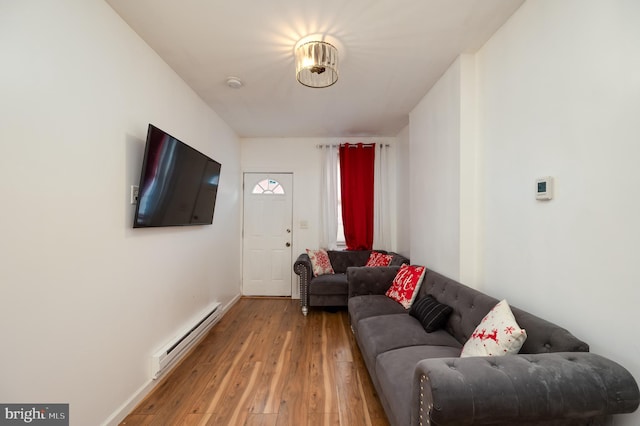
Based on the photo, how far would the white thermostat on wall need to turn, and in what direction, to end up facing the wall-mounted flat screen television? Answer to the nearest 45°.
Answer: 0° — it already faces it

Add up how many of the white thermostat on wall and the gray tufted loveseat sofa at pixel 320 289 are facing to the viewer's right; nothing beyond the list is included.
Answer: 0

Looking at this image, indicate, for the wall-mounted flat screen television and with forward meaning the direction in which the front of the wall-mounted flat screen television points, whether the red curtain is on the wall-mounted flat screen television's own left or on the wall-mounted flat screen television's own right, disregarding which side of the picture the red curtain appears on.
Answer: on the wall-mounted flat screen television's own left

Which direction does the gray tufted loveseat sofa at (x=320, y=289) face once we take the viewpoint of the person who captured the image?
facing the viewer

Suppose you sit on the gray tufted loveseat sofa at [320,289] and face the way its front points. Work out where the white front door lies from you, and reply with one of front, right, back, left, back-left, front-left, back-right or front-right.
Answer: back-right

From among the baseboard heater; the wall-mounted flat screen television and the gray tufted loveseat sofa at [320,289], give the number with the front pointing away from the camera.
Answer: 0

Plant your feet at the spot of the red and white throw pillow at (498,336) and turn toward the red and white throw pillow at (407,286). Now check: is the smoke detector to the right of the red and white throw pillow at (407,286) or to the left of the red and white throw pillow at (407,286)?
left

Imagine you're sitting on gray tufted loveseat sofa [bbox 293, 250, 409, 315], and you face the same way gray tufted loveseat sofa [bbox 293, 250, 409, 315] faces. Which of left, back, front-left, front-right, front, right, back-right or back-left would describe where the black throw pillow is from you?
front-left

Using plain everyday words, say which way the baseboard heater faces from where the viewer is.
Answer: facing the viewer and to the right of the viewer

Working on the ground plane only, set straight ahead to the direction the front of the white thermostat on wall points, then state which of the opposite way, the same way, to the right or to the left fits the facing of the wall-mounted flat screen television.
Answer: the opposite way

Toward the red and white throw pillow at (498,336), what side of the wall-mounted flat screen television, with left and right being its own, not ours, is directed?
front

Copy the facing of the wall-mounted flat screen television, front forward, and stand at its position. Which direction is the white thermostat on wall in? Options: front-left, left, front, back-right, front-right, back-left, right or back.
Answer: front

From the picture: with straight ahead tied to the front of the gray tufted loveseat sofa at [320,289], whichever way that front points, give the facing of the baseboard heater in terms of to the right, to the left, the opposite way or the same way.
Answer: to the left

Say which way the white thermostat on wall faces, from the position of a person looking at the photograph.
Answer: facing the viewer and to the left of the viewer

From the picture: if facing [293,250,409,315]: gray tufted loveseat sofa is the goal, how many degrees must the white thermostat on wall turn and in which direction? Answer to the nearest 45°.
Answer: approximately 45° to its right

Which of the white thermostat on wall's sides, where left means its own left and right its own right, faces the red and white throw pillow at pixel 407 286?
right

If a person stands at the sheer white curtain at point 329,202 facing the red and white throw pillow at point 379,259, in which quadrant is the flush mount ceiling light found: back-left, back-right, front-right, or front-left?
front-right
